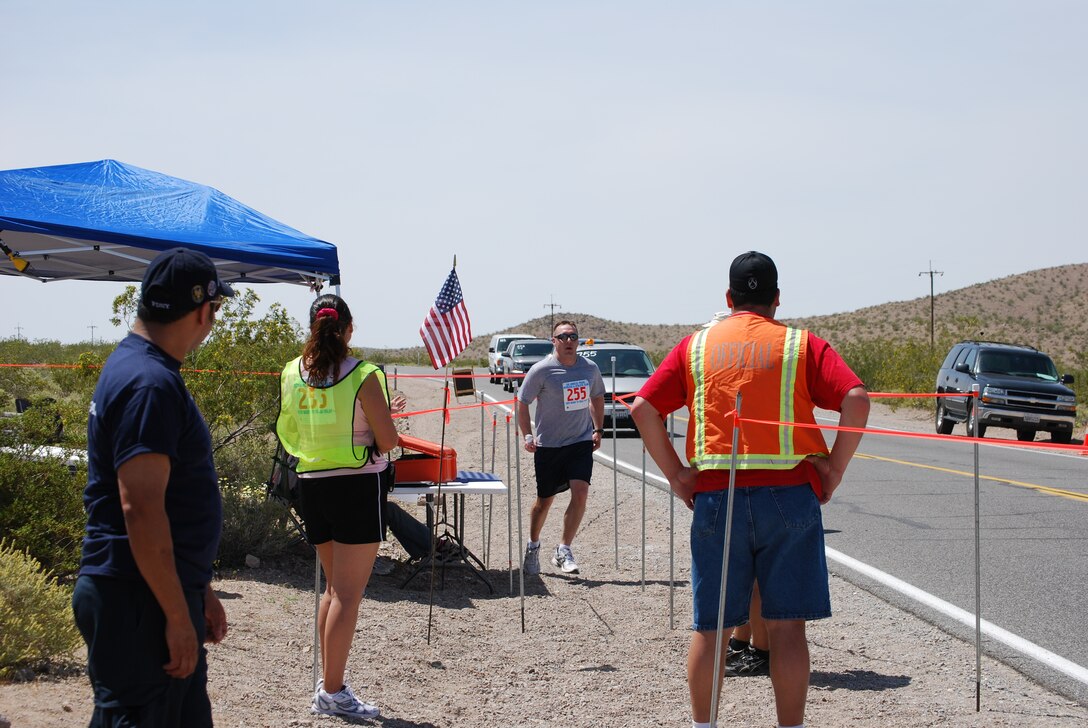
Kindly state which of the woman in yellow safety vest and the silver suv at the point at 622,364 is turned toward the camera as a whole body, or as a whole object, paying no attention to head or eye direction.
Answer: the silver suv

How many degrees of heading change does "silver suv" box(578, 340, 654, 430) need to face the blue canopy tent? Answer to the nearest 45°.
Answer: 0° — it already faces it

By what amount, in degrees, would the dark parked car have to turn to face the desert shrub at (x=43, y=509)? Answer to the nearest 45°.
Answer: approximately 45° to its right

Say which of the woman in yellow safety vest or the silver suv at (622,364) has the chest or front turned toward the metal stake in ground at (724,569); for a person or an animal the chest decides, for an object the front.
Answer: the silver suv

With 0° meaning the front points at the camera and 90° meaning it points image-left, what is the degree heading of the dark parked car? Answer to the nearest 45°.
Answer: approximately 315°

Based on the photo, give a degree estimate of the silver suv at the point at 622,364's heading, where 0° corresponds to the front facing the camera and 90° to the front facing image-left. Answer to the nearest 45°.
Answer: approximately 0°

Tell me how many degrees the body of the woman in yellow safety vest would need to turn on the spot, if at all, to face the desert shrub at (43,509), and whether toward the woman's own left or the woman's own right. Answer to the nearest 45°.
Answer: approximately 90° to the woman's own left

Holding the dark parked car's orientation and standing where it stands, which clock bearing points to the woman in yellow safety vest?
The woman in yellow safety vest is roughly at 2 o'clock from the dark parked car.

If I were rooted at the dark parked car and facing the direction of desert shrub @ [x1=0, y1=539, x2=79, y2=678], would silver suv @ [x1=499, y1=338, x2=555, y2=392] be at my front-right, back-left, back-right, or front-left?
back-right

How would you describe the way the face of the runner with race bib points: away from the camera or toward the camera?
toward the camera

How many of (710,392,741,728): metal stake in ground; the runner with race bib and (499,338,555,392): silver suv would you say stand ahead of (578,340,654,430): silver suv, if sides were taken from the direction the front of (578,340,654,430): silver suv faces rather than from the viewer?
2

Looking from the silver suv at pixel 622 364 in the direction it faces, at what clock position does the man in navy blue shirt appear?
The man in navy blue shirt is roughly at 12 o'clock from the silver suv.

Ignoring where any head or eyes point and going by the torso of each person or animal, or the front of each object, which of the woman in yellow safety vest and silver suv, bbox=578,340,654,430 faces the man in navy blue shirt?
the silver suv

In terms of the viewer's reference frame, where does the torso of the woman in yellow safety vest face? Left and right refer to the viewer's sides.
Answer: facing away from the viewer and to the right of the viewer

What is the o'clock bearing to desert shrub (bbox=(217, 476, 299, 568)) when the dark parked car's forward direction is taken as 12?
The desert shrub is roughly at 2 o'clock from the dark parked car.

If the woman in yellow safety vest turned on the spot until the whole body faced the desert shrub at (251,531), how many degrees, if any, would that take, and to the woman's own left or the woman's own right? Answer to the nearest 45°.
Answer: approximately 45° to the woman's own left
